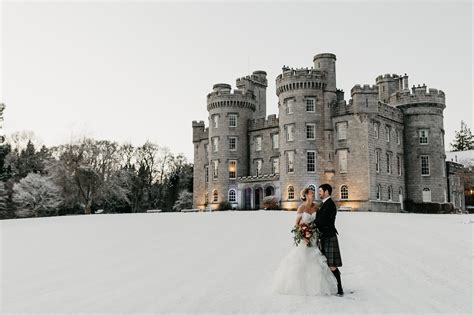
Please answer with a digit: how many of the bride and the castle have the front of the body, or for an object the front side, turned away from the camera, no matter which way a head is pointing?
0

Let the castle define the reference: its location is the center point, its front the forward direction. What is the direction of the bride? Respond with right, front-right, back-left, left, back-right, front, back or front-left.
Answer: front-left

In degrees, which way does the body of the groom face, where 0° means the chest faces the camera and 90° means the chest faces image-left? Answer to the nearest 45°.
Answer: approximately 90°

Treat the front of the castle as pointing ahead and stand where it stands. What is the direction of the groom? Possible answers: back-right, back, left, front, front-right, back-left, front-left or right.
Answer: front-left

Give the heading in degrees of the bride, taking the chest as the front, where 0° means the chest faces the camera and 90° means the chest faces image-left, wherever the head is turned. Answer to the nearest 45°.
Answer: approximately 315°

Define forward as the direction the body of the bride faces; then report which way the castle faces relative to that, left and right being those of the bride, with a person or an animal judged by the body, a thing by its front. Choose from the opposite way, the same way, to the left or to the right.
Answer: to the right

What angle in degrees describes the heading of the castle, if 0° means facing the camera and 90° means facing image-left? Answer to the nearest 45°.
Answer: approximately 45°

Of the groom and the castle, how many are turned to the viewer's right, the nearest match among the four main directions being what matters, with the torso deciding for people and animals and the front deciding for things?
0

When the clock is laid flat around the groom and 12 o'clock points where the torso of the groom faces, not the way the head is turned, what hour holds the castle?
The castle is roughly at 3 o'clock from the groom.

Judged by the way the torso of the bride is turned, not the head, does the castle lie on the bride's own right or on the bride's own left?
on the bride's own left
